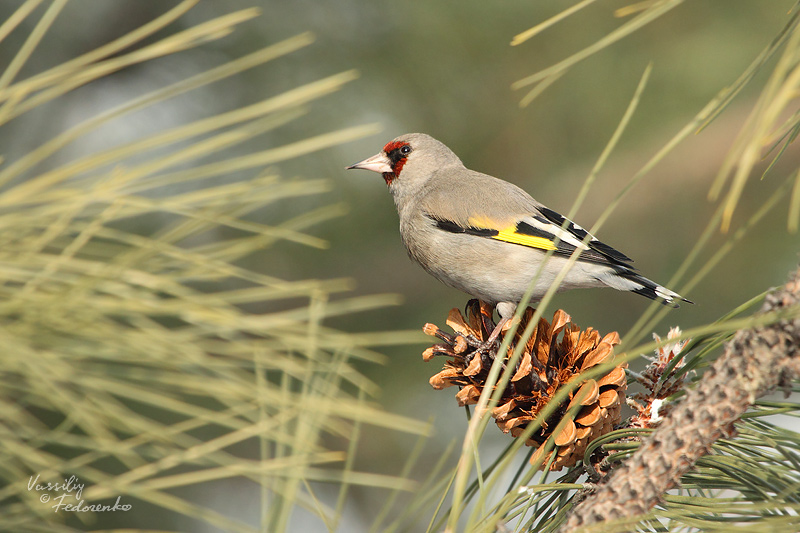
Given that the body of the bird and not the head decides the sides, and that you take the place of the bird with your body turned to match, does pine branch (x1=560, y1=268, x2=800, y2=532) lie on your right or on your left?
on your left

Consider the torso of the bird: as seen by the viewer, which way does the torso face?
to the viewer's left
